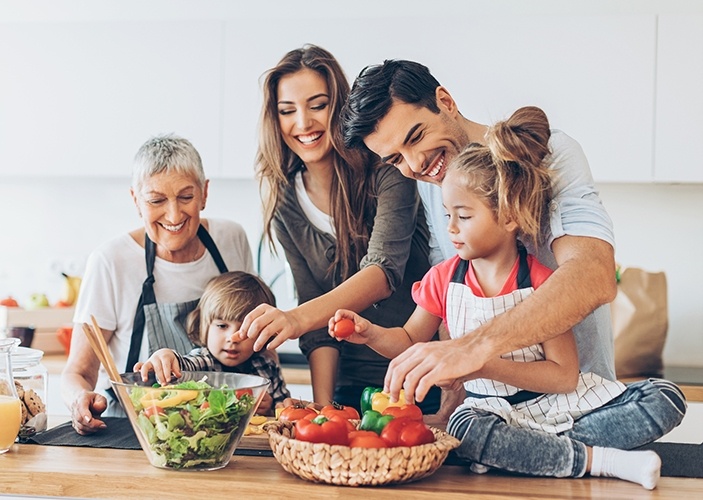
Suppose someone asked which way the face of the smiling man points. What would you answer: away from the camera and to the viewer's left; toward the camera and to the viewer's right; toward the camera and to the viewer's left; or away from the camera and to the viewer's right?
toward the camera and to the viewer's left

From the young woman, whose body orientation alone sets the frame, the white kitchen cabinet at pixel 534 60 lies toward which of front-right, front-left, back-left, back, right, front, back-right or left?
back

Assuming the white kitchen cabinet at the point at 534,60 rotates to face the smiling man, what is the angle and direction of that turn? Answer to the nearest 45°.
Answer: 0° — it already faces them

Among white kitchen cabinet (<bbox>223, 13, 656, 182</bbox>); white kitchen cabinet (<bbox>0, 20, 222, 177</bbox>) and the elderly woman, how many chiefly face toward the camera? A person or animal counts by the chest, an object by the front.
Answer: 3

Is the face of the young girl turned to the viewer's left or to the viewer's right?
to the viewer's left

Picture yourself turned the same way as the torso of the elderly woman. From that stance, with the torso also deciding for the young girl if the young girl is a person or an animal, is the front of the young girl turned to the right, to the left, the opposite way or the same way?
to the right

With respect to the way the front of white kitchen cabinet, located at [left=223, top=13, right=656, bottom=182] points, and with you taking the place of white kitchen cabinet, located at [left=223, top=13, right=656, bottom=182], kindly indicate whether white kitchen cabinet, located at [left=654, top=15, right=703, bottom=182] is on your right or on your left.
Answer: on your left

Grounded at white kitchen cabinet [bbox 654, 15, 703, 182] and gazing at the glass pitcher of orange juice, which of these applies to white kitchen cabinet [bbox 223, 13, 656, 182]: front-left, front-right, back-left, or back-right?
front-right

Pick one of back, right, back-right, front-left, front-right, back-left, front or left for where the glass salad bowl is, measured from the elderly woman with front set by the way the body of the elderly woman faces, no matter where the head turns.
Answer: front

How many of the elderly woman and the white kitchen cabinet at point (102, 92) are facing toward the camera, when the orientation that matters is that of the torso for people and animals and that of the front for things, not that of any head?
2

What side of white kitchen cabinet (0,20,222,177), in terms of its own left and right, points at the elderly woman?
front
